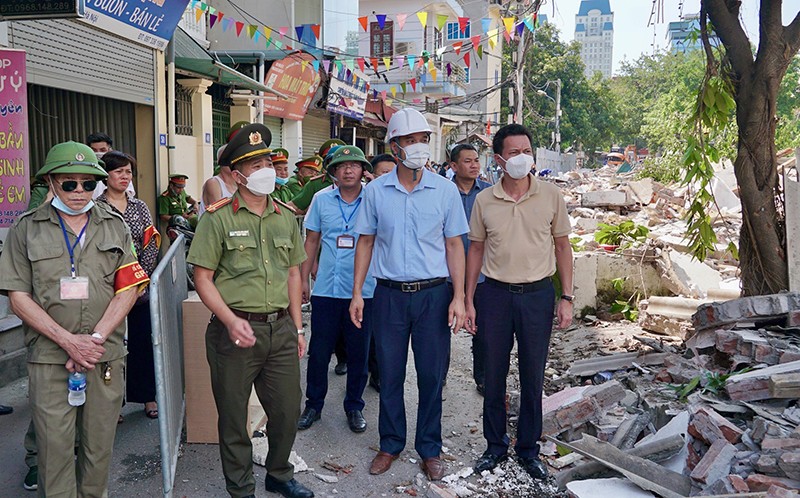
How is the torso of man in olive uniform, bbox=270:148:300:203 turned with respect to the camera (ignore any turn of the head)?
toward the camera

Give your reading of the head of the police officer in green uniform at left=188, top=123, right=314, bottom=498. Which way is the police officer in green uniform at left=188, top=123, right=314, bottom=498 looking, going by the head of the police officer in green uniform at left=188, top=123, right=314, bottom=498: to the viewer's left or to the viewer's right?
to the viewer's right

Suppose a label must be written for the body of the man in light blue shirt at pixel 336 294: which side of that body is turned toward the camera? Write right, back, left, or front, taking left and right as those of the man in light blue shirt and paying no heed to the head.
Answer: front

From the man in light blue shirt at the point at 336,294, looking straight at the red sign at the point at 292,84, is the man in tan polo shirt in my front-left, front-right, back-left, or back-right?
back-right

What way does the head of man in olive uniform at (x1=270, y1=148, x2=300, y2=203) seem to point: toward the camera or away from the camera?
toward the camera

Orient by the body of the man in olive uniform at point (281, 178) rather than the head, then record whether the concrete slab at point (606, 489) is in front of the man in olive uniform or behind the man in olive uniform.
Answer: in front

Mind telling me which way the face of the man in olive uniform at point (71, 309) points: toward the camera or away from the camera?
toward the camera

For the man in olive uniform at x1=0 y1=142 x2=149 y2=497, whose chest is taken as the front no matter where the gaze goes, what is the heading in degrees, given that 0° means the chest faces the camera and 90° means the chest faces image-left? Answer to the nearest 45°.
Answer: approximately 0°

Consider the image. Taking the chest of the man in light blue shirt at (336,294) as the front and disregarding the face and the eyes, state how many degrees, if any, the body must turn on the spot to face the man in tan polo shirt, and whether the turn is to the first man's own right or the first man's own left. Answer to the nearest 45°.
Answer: approximately 45° to the first man's own left

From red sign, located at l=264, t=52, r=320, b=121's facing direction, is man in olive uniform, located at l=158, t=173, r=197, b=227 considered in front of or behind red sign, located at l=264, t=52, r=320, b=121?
in front

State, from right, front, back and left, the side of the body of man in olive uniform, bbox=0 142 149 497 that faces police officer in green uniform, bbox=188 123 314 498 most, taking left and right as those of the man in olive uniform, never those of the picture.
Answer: left

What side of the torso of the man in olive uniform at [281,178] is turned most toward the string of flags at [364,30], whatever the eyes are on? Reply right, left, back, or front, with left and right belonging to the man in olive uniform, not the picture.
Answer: back

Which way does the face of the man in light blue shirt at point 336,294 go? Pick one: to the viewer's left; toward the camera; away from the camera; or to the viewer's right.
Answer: toward the camera

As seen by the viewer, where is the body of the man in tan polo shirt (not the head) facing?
toward the camera
